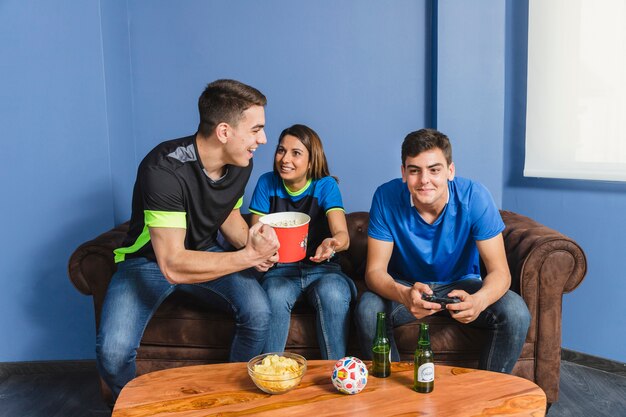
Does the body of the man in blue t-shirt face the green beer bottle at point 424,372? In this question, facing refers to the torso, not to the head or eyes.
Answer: yes

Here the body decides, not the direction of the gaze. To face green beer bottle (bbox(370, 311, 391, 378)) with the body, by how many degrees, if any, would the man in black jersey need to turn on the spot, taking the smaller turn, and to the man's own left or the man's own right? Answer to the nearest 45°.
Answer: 0° — they already face it

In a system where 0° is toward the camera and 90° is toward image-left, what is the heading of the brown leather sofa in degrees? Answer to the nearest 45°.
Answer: approximately 0°

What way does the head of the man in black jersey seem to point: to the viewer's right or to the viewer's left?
to the viewer's right

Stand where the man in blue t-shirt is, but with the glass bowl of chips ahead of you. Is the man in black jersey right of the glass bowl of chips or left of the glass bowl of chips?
right

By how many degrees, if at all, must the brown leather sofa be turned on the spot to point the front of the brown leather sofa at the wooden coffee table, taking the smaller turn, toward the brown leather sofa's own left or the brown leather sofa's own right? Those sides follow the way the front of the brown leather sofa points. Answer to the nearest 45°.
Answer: approximately 45° to the brown leather sofa's own right

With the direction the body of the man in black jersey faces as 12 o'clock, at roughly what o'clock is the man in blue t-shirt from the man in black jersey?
The man in blue t-shirt is roughly at 11 o'clock from the man in black jersey.

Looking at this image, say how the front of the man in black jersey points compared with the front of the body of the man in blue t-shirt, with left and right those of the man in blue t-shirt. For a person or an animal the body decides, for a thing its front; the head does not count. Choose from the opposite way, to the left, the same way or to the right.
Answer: to the left
